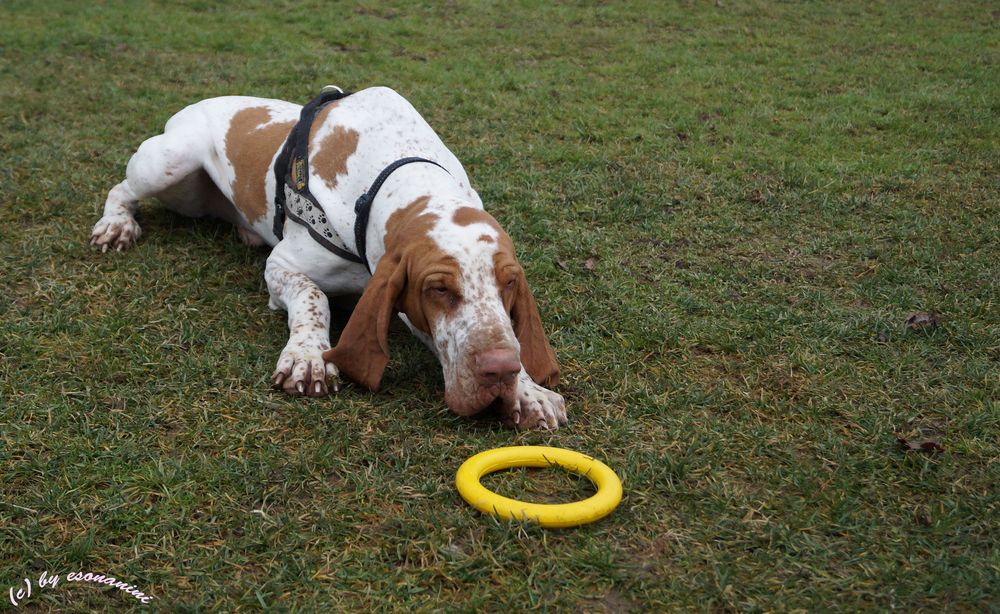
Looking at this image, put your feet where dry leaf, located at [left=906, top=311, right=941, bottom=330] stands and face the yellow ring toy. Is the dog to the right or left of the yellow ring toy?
right

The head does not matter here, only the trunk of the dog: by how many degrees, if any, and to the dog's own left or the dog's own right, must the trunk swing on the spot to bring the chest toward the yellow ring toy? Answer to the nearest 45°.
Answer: approximately 45° to the dog's own right

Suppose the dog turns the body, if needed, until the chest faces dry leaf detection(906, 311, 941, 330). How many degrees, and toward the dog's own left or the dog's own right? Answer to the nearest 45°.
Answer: approximately 45° to the dog's own left

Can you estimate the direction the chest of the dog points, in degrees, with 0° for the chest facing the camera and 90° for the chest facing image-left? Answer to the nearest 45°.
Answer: approximately 315°
